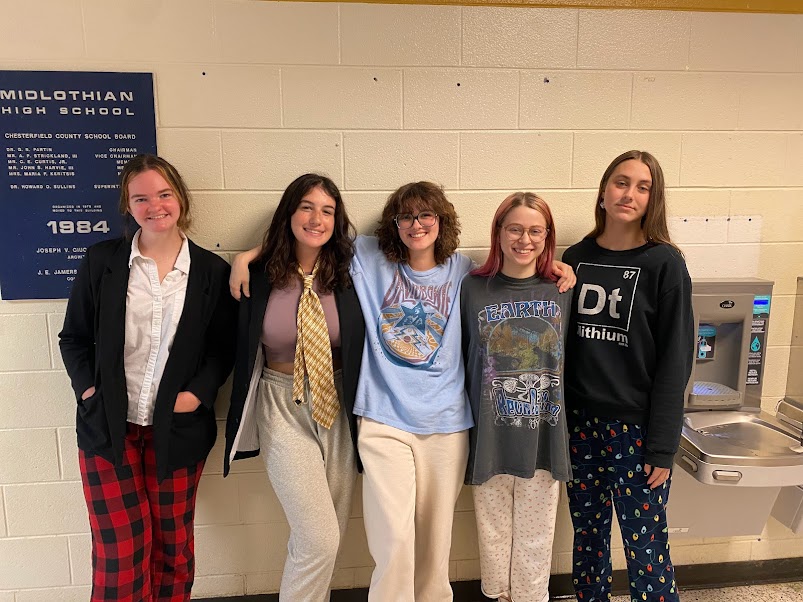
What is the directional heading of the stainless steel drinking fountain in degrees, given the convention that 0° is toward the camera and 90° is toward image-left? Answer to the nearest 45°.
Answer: approximately 0°

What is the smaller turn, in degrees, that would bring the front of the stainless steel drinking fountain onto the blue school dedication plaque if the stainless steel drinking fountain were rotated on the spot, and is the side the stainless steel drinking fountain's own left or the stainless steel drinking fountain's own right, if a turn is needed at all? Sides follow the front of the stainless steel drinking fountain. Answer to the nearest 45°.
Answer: approximately 45° to the stainless steel drinking fountain's own right

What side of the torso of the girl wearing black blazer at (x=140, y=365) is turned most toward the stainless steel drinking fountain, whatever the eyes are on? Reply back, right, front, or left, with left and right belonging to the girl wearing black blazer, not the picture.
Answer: left

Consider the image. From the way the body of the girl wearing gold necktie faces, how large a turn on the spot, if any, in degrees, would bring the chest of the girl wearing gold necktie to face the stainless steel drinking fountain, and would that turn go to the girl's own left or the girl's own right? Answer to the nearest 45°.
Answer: approximately 90° to the girl's own left

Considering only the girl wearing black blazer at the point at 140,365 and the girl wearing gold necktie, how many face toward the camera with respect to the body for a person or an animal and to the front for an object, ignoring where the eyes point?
2

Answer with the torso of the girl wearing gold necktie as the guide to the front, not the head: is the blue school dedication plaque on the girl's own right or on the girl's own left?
on the girl's own right

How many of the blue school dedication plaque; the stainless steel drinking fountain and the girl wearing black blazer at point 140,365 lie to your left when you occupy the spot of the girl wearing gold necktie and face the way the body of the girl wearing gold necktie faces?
1

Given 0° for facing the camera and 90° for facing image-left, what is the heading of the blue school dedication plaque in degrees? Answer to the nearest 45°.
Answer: approximately 0°

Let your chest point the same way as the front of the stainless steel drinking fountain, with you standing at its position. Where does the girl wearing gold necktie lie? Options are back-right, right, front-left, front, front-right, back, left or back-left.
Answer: front-right
